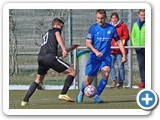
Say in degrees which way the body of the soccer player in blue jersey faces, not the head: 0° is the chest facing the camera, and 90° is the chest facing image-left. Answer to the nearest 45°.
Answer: approximately 0°
